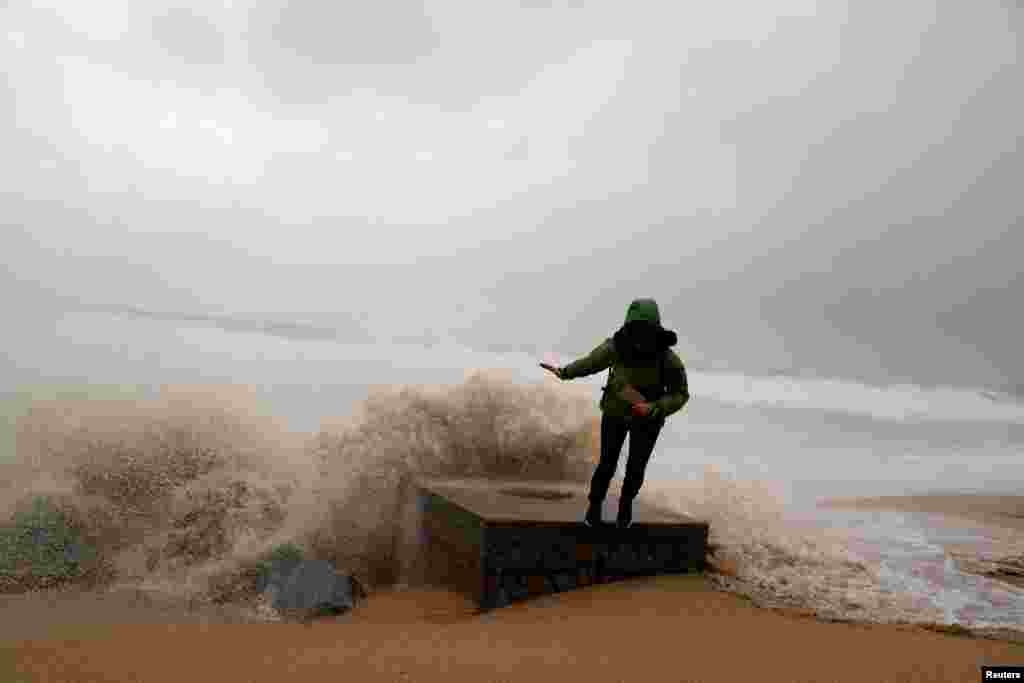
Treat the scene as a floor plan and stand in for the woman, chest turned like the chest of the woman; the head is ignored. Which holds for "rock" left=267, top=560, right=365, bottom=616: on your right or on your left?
on your right

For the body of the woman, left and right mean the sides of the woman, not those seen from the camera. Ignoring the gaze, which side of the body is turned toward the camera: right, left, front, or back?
front
